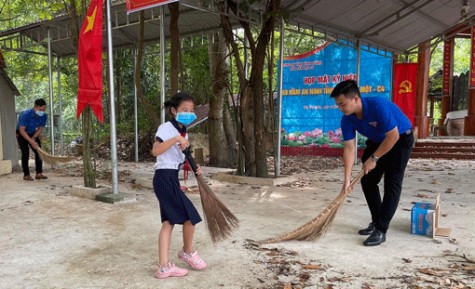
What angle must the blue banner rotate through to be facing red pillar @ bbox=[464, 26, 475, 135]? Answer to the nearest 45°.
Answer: approximately 135° to its left

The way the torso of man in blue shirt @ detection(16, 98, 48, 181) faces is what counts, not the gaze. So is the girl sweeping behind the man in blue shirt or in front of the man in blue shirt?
in front

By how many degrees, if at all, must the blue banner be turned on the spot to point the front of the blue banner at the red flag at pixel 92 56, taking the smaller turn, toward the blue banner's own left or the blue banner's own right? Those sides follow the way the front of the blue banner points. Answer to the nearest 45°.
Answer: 0° — it already faces it

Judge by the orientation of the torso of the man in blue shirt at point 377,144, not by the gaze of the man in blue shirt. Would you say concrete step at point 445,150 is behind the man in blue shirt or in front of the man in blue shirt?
behind

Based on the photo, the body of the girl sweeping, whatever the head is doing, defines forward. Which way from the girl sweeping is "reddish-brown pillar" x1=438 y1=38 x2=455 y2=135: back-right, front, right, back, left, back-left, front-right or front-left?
left

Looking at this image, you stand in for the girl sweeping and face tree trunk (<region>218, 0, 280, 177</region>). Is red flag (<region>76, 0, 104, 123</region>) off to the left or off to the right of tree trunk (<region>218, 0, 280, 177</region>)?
left

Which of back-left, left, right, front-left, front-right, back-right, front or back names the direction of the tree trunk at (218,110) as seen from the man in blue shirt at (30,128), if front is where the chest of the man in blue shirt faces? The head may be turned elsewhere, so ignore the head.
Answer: front-left
